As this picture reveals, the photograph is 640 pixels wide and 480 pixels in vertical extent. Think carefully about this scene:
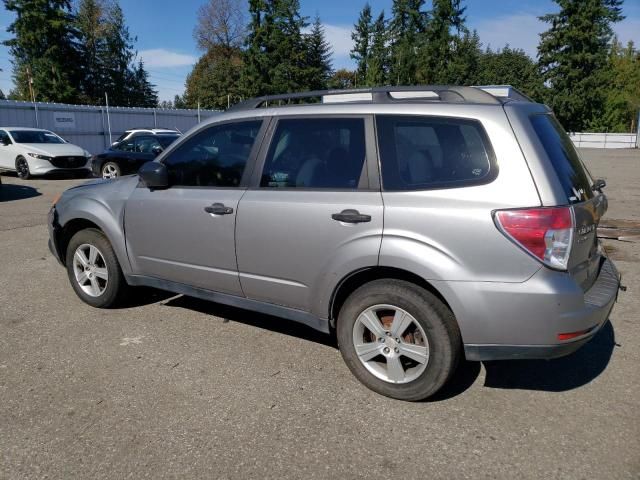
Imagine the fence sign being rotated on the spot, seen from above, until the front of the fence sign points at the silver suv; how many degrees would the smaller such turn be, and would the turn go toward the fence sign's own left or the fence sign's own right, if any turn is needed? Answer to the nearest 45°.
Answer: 0° — it already faces it

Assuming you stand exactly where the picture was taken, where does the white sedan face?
facing the viewer and to the right of the viewer

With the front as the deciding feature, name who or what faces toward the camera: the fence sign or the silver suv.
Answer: the fence sign

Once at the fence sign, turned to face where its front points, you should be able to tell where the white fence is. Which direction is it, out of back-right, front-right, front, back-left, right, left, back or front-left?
left

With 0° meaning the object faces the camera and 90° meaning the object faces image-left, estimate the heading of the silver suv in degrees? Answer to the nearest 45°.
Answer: approximately 135°

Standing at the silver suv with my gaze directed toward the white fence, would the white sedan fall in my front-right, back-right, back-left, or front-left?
front-left

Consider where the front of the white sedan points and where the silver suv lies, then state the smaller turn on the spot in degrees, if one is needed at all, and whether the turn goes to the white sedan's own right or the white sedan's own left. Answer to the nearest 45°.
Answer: approximately 45° to the white sedan's own right

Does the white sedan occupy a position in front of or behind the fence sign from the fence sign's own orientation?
in front

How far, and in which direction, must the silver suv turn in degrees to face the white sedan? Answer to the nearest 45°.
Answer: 0° — it already faces it

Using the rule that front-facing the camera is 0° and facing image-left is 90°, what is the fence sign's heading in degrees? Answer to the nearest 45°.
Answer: approximately 0°

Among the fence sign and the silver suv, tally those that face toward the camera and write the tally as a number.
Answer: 1

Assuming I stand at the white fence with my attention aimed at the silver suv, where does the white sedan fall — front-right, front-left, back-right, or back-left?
front-right

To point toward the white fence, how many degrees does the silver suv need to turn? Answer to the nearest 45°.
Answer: approximately 90° to its right

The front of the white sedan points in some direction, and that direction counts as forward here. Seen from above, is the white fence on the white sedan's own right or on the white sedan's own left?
on the white sedan's own left
